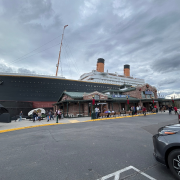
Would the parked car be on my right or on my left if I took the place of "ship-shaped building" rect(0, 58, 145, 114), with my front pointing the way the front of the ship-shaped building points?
on my left

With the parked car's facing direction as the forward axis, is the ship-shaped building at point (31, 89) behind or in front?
in front

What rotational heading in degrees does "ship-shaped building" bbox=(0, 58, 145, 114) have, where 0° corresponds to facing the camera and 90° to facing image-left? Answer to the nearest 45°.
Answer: approximately 45°

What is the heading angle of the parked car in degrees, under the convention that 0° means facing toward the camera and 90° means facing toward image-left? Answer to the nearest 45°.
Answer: approximately 90°

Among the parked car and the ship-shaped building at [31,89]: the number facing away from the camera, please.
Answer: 0
